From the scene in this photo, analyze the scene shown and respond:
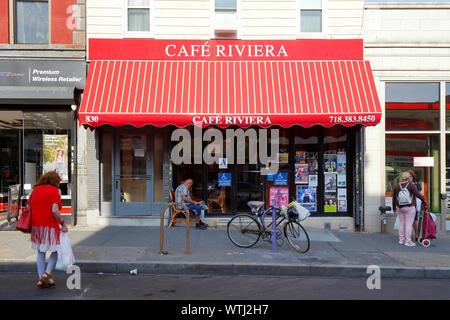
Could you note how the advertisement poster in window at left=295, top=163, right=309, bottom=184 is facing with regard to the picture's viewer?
facing the viewer

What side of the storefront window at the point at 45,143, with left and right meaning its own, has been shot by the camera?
front

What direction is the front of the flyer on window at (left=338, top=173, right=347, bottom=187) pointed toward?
toward the camera

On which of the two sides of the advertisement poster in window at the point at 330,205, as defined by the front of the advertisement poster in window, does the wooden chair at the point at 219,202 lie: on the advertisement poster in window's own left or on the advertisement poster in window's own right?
on the advertisement poster in window's own right

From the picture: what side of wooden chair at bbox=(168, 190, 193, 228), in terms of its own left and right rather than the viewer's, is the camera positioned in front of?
right

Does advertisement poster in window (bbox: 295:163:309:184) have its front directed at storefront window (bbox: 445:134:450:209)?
no

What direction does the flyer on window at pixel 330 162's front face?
toward the camera

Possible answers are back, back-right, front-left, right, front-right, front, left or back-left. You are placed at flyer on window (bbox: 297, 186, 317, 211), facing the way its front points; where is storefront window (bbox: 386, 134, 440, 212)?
left

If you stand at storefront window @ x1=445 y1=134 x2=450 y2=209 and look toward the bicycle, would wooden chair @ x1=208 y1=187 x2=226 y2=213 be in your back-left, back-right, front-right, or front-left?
front-right

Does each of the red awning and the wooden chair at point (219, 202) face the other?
no

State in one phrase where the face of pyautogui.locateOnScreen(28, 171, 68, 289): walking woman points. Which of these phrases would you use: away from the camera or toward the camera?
away from the camera

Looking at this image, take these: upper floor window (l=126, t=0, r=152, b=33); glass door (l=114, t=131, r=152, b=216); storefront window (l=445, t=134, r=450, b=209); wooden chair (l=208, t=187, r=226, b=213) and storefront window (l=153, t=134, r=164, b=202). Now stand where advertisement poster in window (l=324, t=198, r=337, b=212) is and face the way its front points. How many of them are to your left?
1
